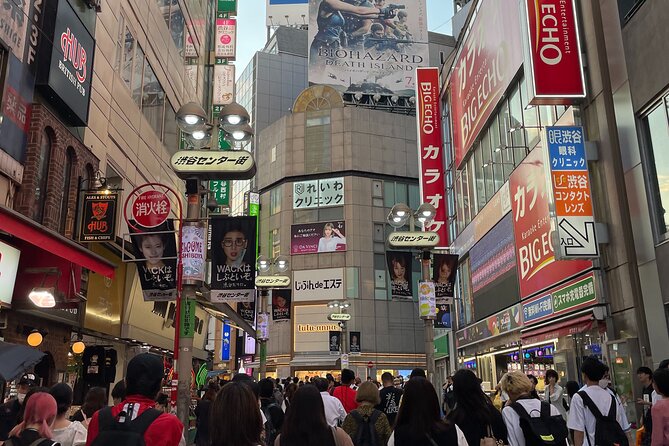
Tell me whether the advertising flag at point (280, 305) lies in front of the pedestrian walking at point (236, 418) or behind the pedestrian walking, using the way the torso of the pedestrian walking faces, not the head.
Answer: in front

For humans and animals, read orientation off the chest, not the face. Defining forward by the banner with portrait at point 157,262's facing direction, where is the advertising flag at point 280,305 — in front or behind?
behind

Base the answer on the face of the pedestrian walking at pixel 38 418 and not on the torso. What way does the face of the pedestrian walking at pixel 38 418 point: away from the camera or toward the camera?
away from the camera

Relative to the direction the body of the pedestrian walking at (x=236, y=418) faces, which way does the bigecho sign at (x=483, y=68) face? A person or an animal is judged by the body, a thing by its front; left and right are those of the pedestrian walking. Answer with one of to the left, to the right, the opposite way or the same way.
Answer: to the left

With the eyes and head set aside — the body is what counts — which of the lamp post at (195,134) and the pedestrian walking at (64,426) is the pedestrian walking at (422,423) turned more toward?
the lamp post

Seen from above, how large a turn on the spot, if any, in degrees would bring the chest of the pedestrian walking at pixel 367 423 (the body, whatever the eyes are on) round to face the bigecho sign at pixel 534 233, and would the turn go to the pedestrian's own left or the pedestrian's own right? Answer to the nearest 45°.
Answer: approximately 45° to the pedestrian's own right

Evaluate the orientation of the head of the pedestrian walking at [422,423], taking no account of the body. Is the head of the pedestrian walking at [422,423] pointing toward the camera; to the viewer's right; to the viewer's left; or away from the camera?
away from the camera

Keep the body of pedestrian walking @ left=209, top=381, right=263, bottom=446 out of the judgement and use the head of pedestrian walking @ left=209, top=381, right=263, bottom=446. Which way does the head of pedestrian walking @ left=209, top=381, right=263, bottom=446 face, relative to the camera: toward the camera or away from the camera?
away from the camera

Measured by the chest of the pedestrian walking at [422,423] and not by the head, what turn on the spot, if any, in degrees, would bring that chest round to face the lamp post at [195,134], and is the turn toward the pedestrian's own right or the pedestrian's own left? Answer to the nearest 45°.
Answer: approximately 45° to the pedestrian's own left

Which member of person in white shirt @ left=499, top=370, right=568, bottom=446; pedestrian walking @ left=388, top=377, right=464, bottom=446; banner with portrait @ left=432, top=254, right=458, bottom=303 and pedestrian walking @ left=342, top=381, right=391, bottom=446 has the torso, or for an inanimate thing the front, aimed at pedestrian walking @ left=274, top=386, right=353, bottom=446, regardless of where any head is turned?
the banner with portrait

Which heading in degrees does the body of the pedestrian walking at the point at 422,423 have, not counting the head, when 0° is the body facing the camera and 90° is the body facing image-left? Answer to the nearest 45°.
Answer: approximately 180°

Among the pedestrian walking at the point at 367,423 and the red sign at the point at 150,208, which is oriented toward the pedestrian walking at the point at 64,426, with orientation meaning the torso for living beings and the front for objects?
the red sign
